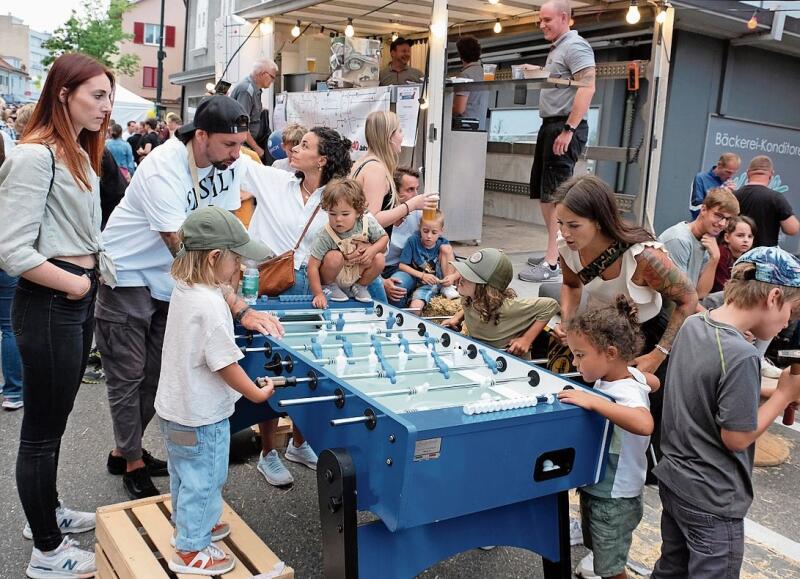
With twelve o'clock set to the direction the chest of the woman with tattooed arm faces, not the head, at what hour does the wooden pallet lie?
The wooden pallet is roughly at 12 o'clock from the woman with tattooed arm.

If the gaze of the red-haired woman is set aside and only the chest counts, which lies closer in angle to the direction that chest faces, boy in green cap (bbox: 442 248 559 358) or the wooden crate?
the boy in green cap

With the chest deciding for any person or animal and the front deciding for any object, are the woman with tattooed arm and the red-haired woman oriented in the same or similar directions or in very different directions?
very different directions

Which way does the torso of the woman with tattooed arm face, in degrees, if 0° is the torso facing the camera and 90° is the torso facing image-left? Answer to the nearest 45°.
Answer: approximately 45°

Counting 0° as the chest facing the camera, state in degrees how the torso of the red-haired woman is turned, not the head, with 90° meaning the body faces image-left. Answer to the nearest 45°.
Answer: approximately 270°
